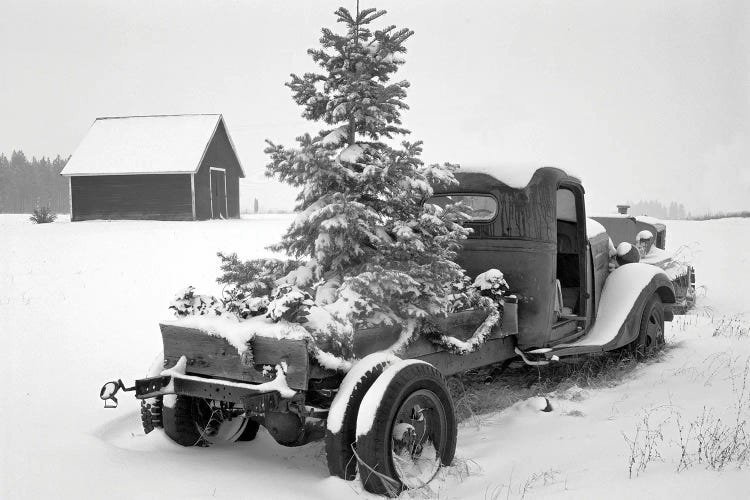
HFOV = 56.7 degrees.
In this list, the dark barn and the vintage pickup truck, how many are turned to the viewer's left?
0

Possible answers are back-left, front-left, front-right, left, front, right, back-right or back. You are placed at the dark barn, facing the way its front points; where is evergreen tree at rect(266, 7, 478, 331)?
front-right

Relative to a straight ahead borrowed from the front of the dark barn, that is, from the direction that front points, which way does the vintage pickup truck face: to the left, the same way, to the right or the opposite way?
to the left

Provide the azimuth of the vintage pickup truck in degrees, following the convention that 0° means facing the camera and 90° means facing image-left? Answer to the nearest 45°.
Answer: approximately 225°

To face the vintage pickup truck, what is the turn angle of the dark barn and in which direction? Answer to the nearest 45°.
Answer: approximately 45° to its right

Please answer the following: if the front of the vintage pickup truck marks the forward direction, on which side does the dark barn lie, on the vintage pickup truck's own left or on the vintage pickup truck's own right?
on the vintage pickup truck's own left

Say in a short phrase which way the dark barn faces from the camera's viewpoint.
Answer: facing the viewer and to the right of the viewer
